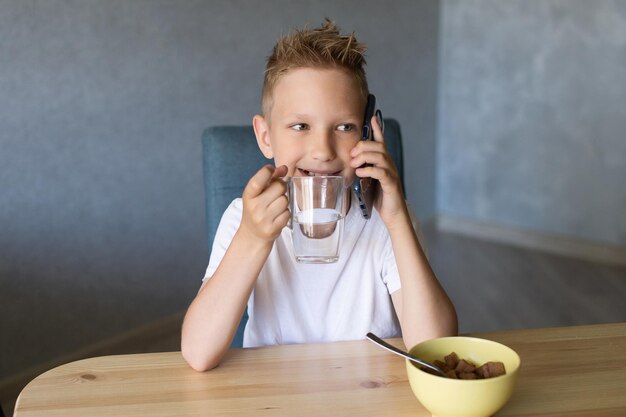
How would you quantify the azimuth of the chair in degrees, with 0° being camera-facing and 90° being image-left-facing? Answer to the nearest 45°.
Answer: approximately 0°

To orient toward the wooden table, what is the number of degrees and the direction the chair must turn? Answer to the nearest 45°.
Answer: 0° — it already faces it

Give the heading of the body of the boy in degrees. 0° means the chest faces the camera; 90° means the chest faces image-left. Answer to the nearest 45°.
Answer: approximately 0°
